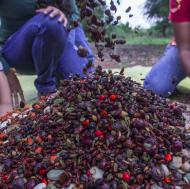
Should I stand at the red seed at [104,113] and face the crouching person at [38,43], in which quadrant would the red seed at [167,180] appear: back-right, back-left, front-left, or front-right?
back-right

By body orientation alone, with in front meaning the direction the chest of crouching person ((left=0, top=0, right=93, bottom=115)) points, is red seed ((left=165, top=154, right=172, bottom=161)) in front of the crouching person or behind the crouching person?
in front

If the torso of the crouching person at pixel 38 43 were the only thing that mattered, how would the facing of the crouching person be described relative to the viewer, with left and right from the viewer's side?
facing the viewer and to the right of the viewer

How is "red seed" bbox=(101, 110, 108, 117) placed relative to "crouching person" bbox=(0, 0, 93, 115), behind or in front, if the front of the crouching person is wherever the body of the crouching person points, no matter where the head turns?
in front

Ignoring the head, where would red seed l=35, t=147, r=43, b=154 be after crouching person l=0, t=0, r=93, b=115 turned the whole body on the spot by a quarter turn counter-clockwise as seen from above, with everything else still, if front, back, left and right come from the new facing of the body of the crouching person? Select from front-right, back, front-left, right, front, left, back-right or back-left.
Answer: back-right

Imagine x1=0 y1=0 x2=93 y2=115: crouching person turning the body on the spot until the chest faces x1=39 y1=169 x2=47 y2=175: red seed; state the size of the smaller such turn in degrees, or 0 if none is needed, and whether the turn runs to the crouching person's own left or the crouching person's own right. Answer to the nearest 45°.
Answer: approximately 45° to the crouching person's own right

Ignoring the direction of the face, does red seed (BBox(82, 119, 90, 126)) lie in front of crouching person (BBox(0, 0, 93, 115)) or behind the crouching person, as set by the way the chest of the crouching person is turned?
in front
